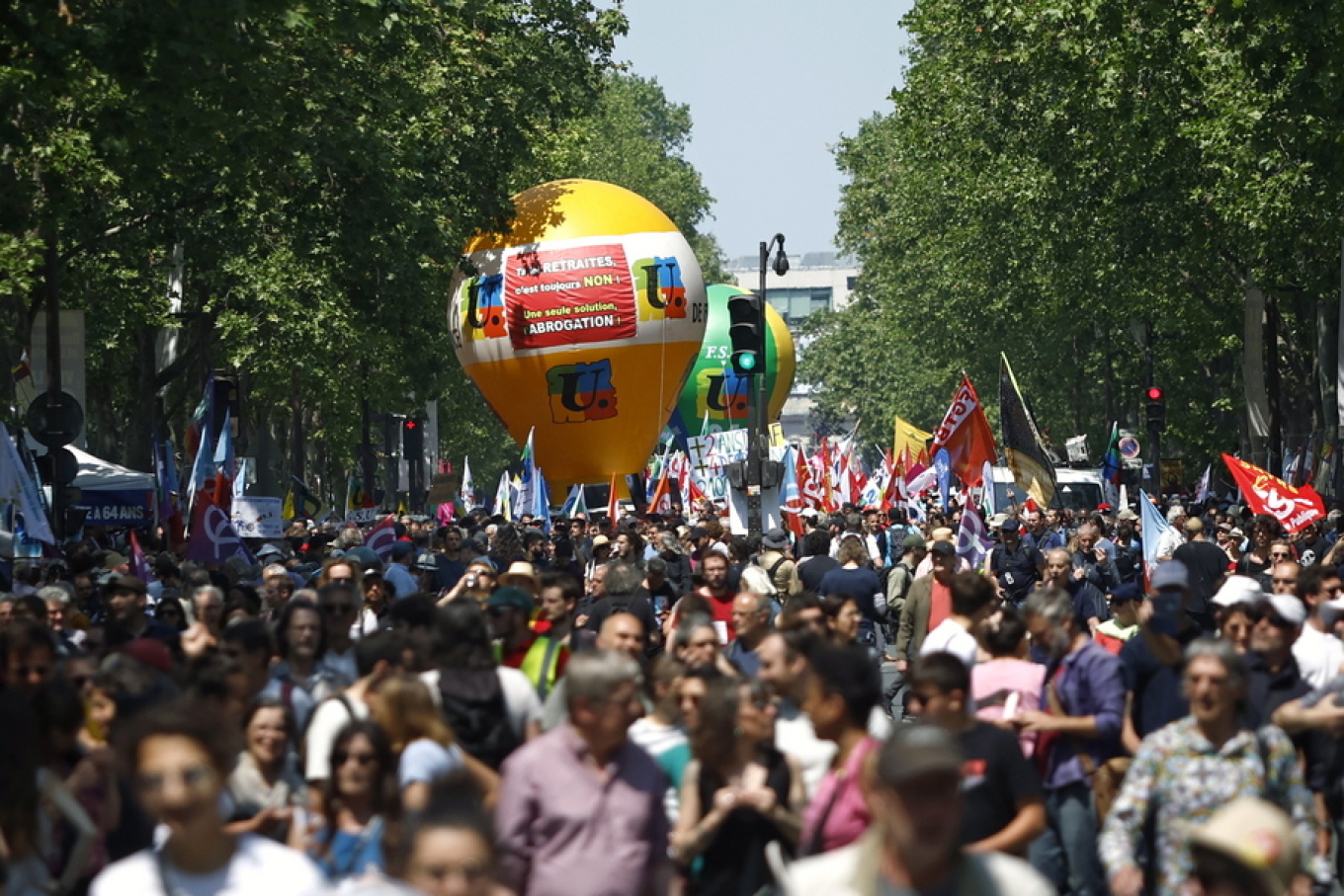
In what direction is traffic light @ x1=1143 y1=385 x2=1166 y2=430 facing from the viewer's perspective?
toward the camera

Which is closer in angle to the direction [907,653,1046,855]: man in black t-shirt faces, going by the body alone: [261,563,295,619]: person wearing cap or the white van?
the person wearing cap

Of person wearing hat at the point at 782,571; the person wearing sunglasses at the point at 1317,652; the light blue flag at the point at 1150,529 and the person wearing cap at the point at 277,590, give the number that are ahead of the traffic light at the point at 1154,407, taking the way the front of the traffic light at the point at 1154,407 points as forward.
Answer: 4

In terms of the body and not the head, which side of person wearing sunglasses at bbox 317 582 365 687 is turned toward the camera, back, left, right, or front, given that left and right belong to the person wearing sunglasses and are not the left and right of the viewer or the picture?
front

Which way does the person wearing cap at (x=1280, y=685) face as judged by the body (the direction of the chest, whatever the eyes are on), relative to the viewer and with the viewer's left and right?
facing the viewer and to the left of the viewer

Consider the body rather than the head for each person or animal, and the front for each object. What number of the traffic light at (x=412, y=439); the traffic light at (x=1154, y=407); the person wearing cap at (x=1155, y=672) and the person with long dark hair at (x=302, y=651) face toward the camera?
4

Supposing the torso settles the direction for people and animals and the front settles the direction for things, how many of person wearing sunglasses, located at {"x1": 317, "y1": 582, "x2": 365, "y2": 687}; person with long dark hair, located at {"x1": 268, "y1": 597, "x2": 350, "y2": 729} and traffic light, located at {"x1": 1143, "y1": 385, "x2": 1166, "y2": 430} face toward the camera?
3

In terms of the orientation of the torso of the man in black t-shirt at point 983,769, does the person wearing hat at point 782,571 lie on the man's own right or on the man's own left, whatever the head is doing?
on the man's own right

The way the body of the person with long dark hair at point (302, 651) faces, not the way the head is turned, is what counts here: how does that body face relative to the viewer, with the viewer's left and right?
facing the viewer

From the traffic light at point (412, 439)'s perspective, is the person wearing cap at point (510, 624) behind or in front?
in front
